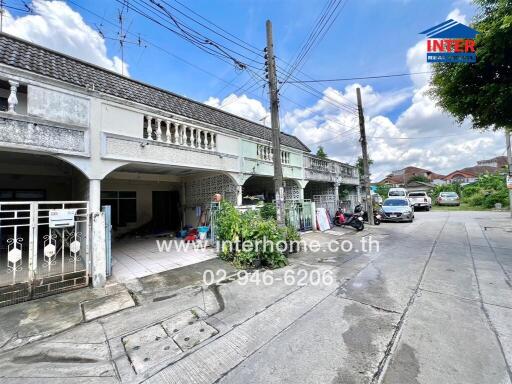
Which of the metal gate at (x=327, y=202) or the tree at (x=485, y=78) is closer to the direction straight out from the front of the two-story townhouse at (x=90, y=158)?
the tree

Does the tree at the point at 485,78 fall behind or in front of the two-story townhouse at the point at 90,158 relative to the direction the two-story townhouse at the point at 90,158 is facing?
in front

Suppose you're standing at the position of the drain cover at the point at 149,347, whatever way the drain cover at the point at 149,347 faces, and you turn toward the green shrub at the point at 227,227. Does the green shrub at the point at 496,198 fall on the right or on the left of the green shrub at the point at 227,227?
right

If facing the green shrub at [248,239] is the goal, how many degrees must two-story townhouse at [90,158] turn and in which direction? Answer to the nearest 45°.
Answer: approximately 45° to its left

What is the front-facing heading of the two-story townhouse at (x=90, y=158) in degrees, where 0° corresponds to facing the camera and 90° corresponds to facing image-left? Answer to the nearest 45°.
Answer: approximately 315°

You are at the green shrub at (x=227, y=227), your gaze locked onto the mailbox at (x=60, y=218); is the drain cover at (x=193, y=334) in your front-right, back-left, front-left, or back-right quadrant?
front-left

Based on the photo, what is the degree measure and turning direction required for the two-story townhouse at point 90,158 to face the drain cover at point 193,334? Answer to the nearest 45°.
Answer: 0° — it already faces it

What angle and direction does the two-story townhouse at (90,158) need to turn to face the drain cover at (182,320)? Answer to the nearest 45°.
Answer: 0° — it already faces it

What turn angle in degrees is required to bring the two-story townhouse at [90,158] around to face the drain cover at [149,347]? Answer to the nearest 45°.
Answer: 0° — it already faces it
